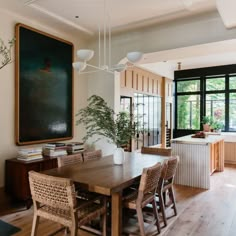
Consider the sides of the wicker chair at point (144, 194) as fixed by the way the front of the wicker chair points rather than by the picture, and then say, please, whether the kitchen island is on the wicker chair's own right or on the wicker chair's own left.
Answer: on the wicker chair's own right

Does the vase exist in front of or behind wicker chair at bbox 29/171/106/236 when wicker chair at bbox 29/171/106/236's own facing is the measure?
in front

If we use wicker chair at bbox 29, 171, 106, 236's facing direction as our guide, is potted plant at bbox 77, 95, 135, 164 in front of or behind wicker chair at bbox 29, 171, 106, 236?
in front

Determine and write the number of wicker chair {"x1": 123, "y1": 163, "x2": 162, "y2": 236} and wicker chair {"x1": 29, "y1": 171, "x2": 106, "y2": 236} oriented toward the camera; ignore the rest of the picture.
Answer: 0

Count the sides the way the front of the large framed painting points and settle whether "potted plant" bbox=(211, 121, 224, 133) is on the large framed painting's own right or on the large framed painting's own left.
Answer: on the large framed painting's own left

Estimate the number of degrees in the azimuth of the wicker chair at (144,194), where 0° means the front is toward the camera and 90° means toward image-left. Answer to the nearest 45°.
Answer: approximately 135°

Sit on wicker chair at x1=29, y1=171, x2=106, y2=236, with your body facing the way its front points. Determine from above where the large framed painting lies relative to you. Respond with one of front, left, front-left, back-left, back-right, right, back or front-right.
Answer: front-left

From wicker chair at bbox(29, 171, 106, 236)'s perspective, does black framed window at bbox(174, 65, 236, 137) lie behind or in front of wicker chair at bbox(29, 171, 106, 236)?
in front

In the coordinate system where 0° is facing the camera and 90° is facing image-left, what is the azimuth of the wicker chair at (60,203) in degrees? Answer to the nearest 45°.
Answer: approximately 225°

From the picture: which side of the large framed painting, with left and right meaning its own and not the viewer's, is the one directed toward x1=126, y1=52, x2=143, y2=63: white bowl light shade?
front

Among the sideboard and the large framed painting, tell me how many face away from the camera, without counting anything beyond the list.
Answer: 0

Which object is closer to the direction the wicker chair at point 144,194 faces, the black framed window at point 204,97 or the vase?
the vase

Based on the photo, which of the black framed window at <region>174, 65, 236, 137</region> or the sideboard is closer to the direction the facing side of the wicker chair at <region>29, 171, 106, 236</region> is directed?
the black framed window

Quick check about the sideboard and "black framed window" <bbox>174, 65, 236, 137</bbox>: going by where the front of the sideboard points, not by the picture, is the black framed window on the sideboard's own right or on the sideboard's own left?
on the sideboard's own left

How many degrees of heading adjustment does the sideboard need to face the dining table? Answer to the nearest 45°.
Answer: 0° — it already faces it
